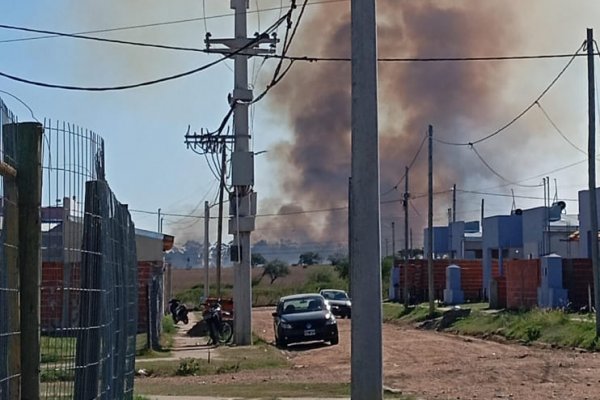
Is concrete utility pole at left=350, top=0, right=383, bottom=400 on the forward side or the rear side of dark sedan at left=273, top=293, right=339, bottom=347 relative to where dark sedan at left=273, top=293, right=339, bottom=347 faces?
on the forward side

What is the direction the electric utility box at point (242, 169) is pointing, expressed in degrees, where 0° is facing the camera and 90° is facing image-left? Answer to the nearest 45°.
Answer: approximately 0°

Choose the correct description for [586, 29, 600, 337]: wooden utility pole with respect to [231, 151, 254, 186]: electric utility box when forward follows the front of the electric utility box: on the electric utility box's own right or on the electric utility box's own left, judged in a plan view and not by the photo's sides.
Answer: on the electric utility box's own left

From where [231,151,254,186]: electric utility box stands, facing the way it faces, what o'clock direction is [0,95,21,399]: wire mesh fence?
The wire mesh fence is roughly at 12 o'clock from the electric utility box.

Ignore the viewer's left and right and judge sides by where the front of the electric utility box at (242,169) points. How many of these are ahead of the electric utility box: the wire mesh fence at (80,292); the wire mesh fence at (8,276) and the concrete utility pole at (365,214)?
3

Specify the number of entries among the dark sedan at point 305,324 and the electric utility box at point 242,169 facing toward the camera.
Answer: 2

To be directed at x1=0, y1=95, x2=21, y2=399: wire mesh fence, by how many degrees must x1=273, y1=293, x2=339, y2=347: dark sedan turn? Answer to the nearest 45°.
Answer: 0° — it already faces it

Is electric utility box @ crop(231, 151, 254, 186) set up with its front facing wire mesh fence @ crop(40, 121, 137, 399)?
yes

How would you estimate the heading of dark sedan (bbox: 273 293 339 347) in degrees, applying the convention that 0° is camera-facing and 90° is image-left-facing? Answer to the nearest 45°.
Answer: approximately 0°
